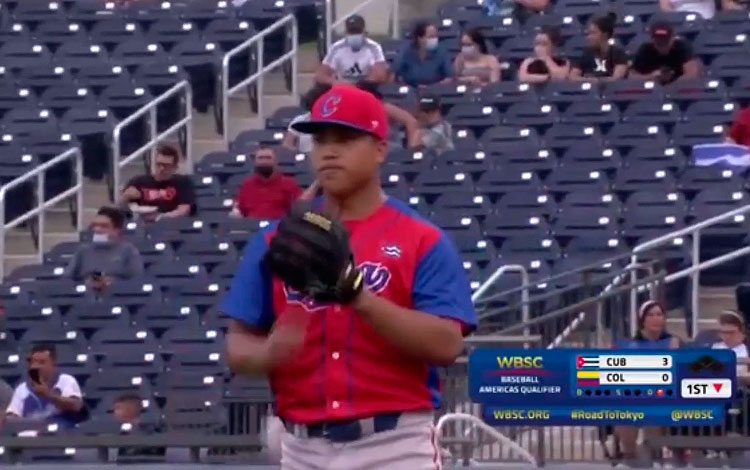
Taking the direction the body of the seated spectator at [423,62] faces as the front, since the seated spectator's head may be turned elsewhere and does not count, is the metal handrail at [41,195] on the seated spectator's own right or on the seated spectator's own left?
on the seated spectator's own right

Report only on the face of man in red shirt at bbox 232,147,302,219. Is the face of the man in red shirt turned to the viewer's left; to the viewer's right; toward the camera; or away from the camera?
toward the camera

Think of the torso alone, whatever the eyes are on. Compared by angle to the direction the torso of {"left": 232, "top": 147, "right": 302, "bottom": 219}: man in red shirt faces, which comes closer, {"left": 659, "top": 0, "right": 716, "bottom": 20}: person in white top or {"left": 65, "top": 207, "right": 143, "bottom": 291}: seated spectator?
the seated spectator

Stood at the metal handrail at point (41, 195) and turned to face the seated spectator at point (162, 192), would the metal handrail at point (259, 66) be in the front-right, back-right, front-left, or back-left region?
front-left

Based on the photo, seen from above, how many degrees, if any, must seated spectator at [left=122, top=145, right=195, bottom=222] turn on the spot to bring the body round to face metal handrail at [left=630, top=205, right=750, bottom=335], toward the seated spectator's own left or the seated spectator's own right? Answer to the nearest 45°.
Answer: approximately 45° to the seated spectator's own left

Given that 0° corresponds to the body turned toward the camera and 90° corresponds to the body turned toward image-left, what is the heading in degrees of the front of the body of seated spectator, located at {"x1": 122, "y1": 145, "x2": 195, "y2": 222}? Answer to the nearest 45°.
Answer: approximately 0°

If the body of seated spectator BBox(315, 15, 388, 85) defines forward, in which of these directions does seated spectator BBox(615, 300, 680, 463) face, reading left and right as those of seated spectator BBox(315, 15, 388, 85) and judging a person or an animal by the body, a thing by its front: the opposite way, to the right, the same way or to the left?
the same way

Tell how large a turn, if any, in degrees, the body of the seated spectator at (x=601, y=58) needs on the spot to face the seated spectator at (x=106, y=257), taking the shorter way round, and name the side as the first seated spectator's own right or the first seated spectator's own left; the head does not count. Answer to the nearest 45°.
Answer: approximately 45° to the first seated spectator's own right

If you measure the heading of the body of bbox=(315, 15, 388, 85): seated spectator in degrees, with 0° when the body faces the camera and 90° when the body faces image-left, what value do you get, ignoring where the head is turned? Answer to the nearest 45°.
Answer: approximately 0°

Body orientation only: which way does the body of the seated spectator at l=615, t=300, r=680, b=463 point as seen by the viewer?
toward the camera

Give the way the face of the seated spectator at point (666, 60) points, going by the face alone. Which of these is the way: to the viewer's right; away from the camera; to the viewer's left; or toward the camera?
toward the camera

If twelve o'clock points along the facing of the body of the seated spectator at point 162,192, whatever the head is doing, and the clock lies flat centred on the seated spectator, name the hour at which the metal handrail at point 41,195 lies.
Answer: The metal handrail is roughly at 4 o'clock from the seated spectator.

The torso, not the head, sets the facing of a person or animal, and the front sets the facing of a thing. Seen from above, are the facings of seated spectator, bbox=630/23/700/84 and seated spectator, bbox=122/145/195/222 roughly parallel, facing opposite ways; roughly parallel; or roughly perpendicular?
roughly parallel

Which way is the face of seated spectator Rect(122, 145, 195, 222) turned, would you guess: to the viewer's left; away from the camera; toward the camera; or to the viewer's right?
toward the camera

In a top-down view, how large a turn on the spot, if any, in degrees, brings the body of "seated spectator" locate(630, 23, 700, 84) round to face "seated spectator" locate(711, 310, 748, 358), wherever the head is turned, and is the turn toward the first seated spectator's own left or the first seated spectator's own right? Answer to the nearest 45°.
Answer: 0° — they already face them

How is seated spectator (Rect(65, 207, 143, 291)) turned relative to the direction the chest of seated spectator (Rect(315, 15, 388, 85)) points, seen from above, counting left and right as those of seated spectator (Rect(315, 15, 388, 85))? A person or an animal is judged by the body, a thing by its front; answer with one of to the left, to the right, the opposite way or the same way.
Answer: the same way

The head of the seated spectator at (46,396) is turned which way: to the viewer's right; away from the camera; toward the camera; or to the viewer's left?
toward the camera

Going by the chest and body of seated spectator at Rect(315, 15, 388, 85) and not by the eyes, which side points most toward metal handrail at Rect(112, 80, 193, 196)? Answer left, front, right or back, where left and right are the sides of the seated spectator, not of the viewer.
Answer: right
